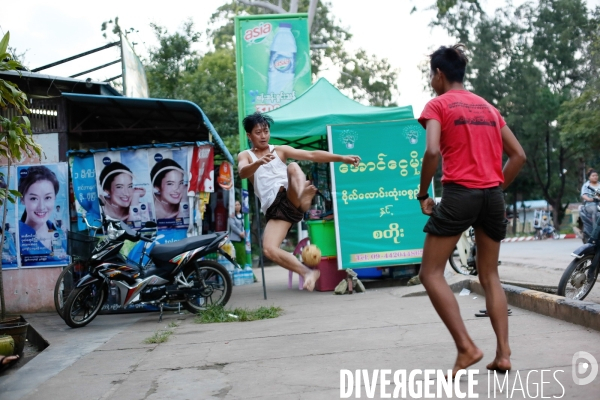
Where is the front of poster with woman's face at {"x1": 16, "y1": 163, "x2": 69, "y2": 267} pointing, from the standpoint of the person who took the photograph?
facing the viewer

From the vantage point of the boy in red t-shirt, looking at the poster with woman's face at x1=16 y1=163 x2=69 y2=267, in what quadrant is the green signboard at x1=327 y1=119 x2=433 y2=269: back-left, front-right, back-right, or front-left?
front-right

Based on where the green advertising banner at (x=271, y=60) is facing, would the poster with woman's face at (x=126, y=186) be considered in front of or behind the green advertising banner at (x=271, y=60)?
in front

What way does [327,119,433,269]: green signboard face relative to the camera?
toward the camera

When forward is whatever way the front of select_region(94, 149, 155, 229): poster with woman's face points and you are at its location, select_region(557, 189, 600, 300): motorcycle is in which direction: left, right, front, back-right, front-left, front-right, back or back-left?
front-left

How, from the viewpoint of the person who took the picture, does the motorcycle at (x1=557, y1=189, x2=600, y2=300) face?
facing the viewer and to the left of the viewer

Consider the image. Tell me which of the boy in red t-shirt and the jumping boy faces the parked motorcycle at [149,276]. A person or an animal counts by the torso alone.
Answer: the boy in red t-shirt

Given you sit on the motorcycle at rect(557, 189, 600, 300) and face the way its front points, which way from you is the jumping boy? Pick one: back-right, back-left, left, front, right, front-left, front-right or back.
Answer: front

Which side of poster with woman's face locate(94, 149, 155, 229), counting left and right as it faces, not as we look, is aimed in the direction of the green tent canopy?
left

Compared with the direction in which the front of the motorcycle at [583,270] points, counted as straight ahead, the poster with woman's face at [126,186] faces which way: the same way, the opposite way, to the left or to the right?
to the left

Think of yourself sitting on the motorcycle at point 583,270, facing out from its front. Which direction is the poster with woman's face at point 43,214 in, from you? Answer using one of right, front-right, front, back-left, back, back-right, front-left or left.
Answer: front-right

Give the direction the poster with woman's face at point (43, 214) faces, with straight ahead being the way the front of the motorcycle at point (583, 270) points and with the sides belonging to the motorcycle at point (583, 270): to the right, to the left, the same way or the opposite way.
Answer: to the left
